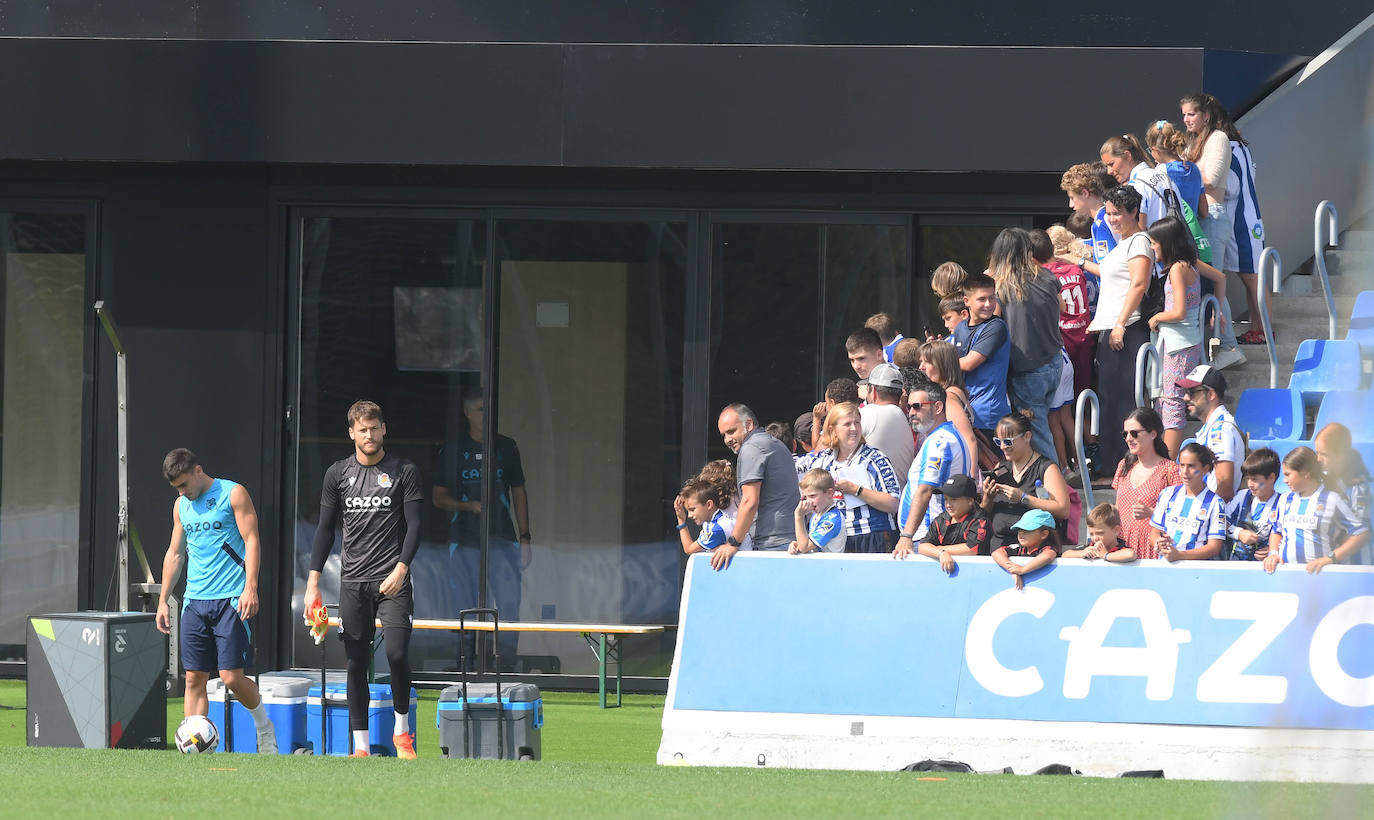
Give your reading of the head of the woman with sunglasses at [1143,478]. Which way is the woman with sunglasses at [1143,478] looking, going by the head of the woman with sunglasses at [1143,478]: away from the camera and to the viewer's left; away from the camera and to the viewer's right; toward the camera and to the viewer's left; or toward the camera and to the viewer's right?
toward the camera and to the viewer's left

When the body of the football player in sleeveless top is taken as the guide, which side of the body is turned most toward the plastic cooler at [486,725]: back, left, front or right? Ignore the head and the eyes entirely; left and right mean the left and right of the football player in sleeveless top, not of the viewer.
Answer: left

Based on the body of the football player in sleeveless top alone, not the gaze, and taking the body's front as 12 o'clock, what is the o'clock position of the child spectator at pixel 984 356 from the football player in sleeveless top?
The child spectator is roughly at 8 o'clock from the football player in sleeveless top.

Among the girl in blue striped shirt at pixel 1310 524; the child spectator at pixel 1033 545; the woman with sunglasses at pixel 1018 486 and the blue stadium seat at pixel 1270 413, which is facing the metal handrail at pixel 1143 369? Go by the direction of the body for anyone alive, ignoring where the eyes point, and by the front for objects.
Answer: the blue stadium seat

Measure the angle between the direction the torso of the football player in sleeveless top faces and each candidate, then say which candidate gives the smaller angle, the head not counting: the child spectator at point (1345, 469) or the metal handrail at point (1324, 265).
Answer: the child spectator

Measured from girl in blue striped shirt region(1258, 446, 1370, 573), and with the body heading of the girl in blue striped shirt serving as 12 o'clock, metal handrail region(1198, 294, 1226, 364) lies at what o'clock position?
The metal handrail is roughly at 4 o'clock from the girl in blue striped shirt.

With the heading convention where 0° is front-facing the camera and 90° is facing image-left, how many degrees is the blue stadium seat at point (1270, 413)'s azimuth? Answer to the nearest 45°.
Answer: approximately 45°

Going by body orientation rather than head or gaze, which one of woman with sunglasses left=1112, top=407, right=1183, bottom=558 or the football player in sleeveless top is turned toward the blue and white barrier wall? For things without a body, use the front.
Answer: the woman with sunglasses

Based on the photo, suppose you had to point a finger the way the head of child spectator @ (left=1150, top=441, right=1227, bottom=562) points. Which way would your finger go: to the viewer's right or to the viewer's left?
to the viewer's left
